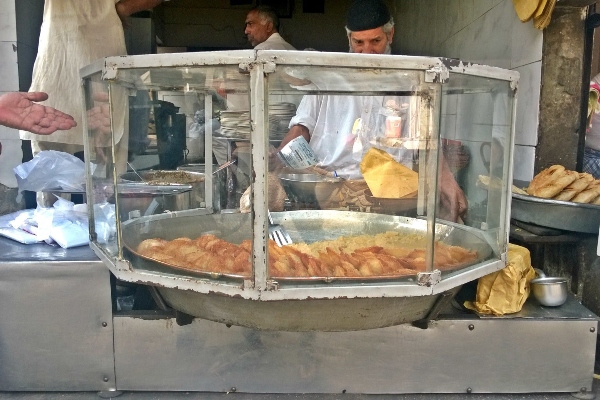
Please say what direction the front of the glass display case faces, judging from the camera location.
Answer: facing the viewer

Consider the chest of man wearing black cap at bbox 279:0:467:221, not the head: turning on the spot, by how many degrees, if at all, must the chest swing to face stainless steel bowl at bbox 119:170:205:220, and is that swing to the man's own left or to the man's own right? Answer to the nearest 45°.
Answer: approximately 90° to the man's own right

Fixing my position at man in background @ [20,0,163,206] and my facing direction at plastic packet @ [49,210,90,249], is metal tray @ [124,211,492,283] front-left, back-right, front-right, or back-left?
front-left

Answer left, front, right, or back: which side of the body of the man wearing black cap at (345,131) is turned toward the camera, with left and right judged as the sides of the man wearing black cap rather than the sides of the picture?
front

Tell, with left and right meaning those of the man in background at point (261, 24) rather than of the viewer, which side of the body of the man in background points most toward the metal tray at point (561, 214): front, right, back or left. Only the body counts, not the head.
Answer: left

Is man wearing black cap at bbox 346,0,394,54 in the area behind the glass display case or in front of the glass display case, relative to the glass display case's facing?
behind

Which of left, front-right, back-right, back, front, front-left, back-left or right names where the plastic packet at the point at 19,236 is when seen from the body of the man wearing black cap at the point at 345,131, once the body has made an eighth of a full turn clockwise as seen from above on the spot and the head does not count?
front-right

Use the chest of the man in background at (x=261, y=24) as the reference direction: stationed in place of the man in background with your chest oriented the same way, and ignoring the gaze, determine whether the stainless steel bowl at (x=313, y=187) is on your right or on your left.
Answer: on your left

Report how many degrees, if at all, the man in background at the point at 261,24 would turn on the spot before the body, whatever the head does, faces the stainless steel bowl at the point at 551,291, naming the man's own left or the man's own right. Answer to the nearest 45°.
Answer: approximately 90° to the man's own left

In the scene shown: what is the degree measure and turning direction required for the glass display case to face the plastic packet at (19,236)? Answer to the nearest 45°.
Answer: approximately 90° to its right

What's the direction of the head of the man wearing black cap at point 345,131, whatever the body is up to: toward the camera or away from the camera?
toward the camera

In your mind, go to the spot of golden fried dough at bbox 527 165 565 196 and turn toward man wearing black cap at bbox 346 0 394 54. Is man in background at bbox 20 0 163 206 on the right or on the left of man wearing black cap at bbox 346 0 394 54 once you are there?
left
